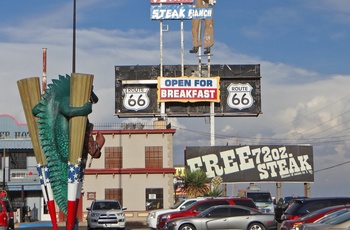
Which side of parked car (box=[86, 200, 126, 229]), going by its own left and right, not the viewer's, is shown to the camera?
front

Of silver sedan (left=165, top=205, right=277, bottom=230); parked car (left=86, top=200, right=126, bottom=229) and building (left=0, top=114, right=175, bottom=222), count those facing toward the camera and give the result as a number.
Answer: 2

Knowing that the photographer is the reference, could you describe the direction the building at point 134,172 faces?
facing the viewer

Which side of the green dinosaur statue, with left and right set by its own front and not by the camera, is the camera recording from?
right

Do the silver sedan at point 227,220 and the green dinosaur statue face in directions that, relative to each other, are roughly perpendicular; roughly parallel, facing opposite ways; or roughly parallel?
roughly parallel, facing opposite ways

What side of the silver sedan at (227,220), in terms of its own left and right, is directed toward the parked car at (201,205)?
right

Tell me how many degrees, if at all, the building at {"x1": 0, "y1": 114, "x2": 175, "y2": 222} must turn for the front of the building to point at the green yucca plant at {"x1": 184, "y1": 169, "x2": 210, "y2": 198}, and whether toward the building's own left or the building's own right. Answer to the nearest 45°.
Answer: approximately 90° to the building's own left

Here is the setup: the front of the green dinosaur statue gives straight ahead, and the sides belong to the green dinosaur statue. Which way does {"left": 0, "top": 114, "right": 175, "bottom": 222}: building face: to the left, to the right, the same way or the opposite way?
to the right

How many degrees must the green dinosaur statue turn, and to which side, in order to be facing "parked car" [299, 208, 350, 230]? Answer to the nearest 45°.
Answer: approximately 45° to its right

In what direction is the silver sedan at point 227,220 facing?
to the viewer's left

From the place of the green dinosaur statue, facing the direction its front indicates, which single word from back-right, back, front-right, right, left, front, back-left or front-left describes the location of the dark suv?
front

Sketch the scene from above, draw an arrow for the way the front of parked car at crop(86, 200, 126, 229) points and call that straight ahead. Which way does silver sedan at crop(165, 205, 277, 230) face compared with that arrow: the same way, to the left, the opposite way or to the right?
to the right

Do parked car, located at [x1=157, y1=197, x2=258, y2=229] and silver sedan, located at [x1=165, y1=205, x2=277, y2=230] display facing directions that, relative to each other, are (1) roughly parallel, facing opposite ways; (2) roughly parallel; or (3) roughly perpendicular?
roughly parallel

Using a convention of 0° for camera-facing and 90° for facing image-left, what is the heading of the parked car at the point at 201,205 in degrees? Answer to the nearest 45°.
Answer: approximately 90°
